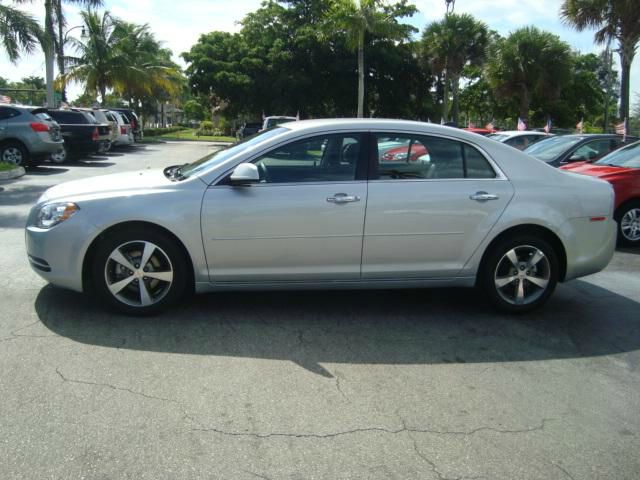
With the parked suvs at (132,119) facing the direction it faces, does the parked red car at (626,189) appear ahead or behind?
behind

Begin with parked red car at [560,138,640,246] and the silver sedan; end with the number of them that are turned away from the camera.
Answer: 0

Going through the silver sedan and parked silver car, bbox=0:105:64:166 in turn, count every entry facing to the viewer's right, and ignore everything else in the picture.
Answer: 0

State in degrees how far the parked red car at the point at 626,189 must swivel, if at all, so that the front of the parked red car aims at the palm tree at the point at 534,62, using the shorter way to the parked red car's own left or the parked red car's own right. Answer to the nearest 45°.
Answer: approximately 135° to the parked red car's own right

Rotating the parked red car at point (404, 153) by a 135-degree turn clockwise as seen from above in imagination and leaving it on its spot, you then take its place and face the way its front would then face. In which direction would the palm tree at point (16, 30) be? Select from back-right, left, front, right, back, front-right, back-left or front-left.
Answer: front-left

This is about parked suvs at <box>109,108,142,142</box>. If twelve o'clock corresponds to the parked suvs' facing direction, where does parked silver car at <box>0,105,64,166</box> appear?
The parked silver car is roughly at 8 o'clock from the parked suvs.

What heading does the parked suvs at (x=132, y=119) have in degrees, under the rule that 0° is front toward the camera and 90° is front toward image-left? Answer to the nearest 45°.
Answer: approximately 135°

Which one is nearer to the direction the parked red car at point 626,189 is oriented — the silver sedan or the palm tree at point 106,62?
the silver sedan

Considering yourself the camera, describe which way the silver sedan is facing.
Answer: facing to the left of the viewer

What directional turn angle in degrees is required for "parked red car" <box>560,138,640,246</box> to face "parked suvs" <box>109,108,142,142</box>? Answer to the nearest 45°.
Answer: approximately 90° to its right

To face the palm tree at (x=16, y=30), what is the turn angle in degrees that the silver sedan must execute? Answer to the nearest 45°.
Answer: approximately 45° to its right

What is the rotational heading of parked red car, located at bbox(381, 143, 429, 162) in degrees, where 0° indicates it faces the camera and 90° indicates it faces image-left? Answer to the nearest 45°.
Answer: approximately 45°
